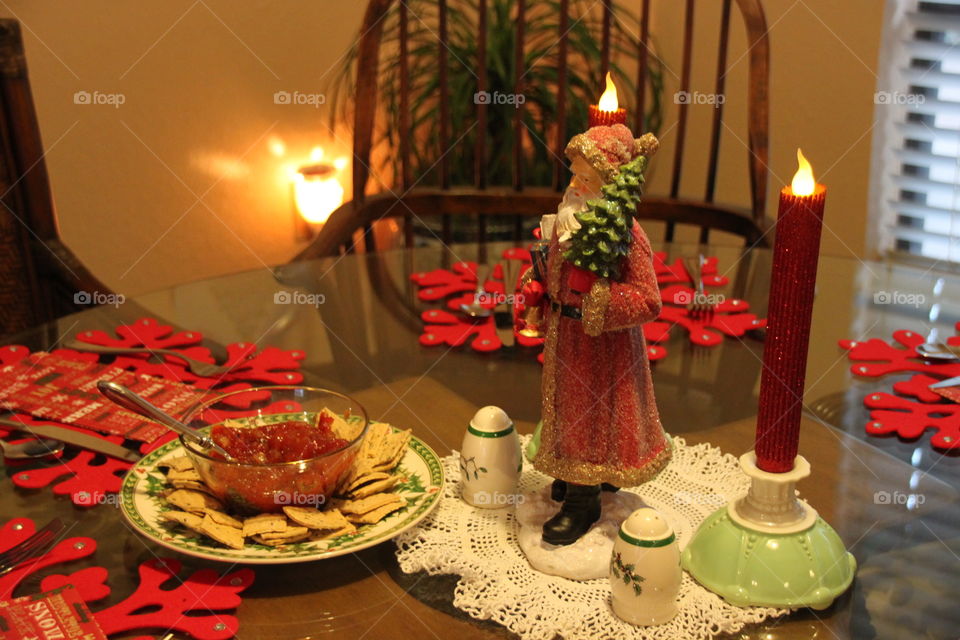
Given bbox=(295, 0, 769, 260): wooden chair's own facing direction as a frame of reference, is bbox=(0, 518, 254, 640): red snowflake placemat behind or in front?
in front

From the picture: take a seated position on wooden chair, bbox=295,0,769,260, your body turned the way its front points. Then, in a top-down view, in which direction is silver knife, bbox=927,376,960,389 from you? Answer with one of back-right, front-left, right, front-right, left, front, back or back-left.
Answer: front-left

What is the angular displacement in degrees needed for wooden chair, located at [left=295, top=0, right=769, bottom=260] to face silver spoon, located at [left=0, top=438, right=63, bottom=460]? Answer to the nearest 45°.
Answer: approximately 45° to its right

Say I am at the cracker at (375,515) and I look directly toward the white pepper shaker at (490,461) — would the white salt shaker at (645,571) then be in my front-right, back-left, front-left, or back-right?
front-right

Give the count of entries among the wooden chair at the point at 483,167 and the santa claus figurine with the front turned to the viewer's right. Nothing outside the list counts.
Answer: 0

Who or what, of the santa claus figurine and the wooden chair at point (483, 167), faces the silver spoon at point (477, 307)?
the wooden chair

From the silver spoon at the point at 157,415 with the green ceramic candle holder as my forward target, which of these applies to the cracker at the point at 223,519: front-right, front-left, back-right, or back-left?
front-right

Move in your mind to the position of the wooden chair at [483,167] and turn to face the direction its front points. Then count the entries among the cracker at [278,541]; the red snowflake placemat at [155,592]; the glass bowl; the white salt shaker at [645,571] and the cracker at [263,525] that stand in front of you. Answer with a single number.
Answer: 5

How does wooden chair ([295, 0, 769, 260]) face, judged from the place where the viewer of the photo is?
facing the viewer

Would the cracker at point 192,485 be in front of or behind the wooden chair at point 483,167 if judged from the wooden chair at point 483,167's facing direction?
in front

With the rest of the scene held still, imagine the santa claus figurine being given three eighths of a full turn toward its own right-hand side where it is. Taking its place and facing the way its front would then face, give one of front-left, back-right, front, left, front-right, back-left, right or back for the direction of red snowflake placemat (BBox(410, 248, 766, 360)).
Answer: front

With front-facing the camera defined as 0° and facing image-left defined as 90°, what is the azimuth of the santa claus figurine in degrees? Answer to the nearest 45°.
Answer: approximately 45°

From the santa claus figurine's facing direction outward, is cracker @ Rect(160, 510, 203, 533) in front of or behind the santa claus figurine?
in front

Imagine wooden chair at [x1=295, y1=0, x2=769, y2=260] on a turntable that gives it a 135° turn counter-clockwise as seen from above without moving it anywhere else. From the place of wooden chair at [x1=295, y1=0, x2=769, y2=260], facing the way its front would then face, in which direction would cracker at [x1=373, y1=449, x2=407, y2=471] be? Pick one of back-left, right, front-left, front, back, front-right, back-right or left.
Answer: back-right

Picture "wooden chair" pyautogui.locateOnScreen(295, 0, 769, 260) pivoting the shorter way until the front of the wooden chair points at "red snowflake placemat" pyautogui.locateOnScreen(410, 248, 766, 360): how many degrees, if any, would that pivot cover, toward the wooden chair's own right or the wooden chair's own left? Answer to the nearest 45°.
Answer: approximately 45° to the wooden chair's own left
